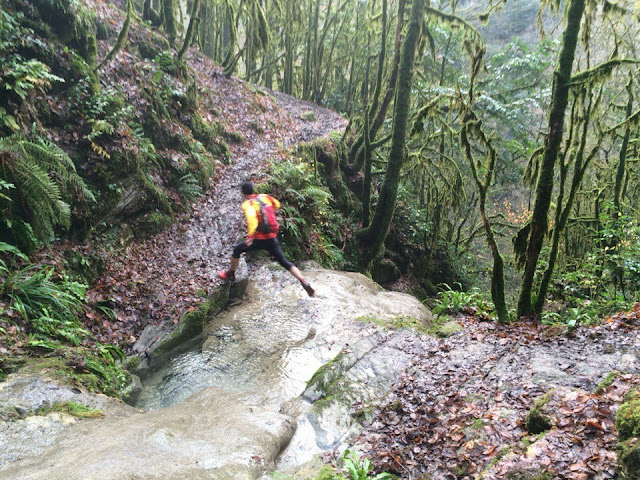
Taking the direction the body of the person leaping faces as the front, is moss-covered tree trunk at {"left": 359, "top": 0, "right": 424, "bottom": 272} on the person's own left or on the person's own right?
on the person's own right

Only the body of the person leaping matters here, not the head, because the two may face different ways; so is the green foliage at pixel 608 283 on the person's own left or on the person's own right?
on the person's own right

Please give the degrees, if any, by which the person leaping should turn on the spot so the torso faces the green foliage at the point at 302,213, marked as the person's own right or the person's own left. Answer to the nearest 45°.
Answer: approximately 45° to the person's own right

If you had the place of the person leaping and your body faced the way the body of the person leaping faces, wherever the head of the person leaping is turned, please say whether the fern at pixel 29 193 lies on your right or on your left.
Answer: on your left

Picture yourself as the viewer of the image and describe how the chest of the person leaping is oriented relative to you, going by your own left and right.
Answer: facing away from the viewer and to the left of the viewer

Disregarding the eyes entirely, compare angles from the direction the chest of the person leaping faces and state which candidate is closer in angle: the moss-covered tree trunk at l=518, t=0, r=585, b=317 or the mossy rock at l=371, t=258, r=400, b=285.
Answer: the mossy rock

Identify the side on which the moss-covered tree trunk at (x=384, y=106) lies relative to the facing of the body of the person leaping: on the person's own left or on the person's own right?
on the person's own right

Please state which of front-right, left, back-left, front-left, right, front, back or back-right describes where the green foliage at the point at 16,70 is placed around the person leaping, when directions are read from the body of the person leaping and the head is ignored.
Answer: front-left

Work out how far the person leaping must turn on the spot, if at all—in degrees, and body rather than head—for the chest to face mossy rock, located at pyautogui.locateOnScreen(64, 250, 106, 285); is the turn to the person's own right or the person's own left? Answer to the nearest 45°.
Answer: approximately 45° to the person's own left

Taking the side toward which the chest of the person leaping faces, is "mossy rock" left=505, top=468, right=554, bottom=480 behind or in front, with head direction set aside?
behind

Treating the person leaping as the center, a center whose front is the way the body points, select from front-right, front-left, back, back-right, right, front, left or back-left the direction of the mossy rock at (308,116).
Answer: front-right

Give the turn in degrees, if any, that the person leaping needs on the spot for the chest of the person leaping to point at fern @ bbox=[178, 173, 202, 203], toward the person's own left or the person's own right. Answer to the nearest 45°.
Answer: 0° — they already face it

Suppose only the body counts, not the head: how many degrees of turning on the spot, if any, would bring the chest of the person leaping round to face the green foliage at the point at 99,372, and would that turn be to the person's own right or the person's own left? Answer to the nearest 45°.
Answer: approximately 90° to the person's own left
